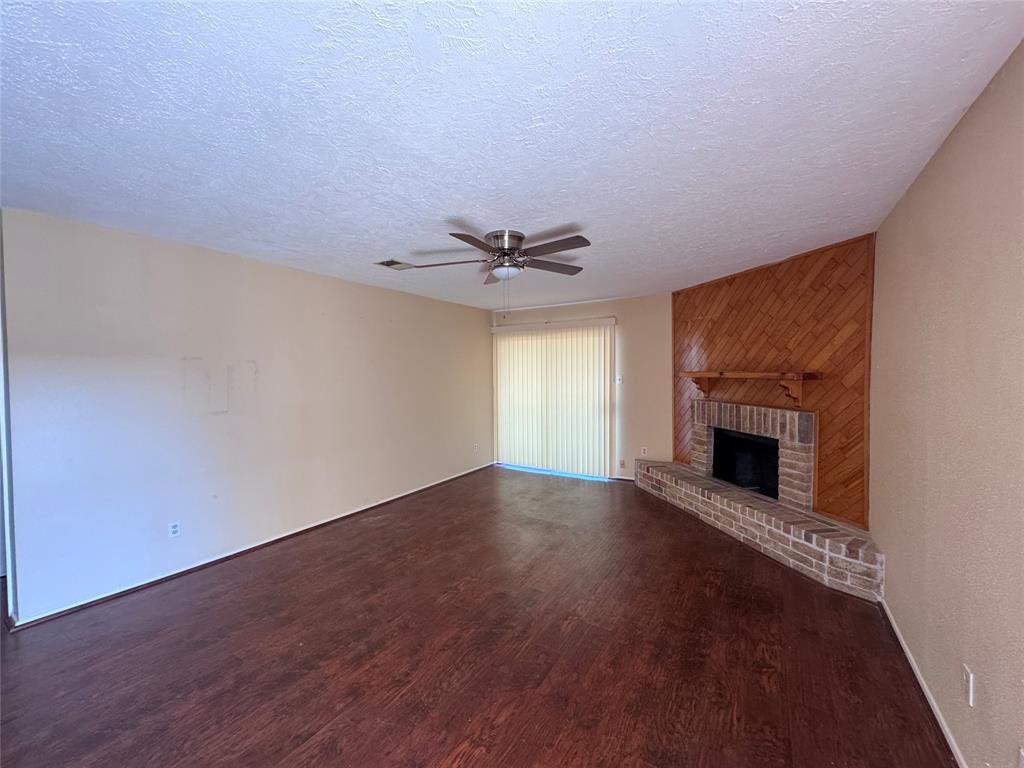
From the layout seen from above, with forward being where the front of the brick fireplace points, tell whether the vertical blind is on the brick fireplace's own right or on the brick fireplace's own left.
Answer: on the brick fireplace's own right

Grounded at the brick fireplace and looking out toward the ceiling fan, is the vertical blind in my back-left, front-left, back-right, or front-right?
front-right

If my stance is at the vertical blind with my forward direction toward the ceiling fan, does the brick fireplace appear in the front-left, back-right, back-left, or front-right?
front-left

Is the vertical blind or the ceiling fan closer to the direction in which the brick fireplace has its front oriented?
the ceiling fan

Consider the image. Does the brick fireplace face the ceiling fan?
yes

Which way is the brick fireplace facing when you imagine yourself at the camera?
facing the viewer and to the left of the viewer

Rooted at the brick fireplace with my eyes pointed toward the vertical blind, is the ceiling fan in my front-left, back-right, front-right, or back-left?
front-left
